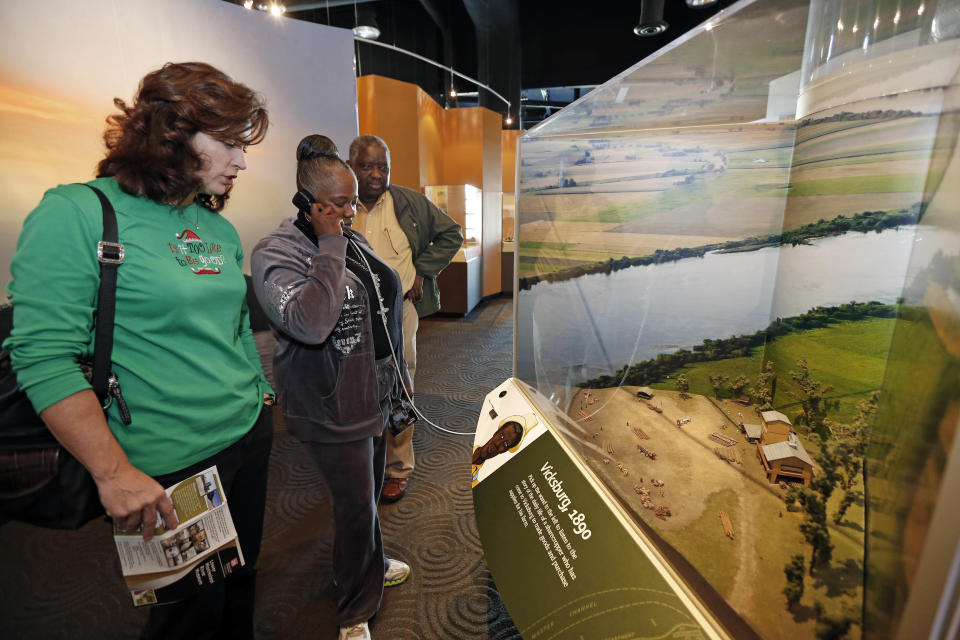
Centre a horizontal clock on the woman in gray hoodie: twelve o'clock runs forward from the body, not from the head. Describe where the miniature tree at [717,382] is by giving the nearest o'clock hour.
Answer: The miniature tree is roughly at 12 o'clock from the woman in gray hoodie.

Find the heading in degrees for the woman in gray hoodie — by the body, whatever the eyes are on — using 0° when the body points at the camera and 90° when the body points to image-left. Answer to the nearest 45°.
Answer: approximately 315°

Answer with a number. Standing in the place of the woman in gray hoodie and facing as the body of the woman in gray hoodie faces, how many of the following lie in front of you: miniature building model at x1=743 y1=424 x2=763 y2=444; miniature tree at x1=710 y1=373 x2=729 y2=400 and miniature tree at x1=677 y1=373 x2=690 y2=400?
3

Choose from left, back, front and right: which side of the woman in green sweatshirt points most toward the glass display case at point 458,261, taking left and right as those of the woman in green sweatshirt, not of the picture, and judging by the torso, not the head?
left

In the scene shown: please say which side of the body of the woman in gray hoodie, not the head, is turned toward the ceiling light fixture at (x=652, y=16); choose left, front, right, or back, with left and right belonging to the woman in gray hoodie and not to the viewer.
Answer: left

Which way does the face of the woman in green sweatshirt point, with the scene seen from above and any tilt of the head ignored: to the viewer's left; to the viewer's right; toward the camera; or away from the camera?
to the viewer's right

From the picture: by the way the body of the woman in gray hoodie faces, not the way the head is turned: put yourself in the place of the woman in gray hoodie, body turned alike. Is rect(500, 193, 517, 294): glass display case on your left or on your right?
on your left

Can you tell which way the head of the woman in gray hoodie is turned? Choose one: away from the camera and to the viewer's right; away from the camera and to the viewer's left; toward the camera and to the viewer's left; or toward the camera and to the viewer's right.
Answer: toward the camera and to the viewer's right

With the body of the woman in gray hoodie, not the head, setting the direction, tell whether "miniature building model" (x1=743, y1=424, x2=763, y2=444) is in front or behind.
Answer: in front

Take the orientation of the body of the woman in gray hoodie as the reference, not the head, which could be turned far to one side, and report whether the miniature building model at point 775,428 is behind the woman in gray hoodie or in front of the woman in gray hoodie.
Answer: in front
